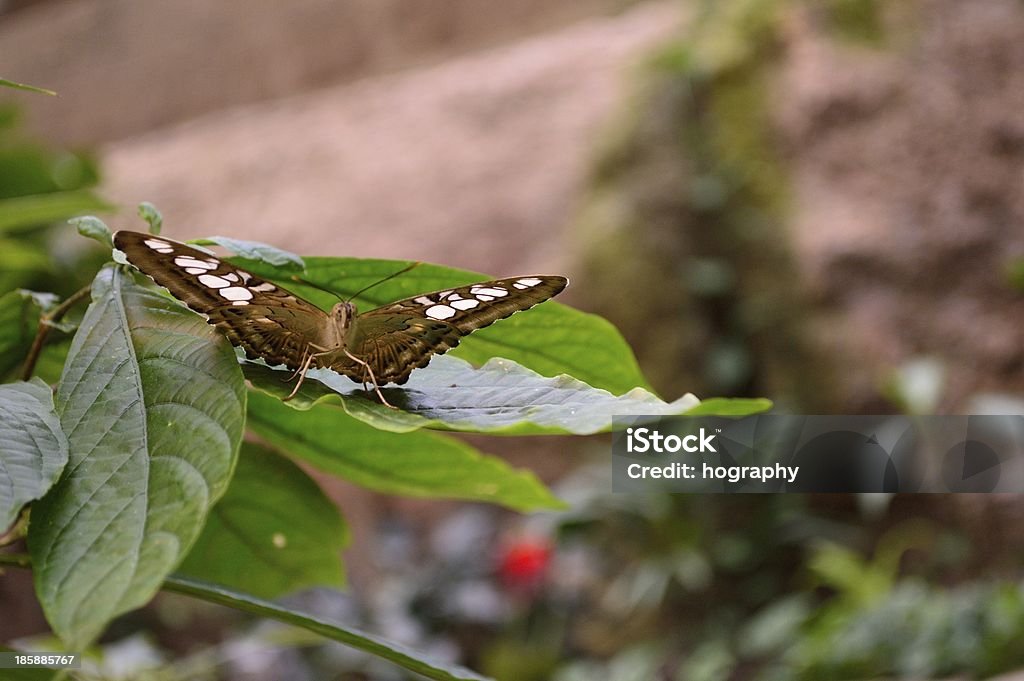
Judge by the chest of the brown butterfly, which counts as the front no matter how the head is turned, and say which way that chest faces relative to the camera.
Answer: toward the camera
